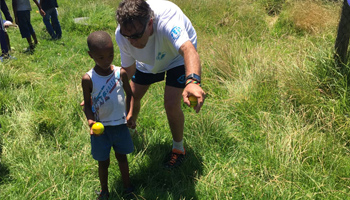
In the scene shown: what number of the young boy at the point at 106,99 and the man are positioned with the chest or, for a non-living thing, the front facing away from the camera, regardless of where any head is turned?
0

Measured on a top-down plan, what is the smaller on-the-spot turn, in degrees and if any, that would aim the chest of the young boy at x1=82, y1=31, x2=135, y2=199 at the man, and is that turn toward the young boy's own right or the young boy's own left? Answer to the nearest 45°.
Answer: approximately 135° to the young boy's own left

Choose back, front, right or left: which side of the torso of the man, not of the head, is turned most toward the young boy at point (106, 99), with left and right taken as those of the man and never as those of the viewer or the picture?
front

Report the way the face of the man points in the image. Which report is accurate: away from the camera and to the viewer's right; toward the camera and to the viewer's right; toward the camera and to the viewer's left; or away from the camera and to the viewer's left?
toward the camera and to the viewer's left

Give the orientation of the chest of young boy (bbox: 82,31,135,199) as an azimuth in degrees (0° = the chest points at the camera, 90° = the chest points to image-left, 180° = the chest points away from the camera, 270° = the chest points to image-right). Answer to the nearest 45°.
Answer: approximately 0°

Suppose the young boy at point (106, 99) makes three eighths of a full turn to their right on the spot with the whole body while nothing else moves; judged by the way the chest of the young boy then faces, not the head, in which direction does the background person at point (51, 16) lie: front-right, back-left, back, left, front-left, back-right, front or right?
front-right

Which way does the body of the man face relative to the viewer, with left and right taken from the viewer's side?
facing the viewer and to the left of the viewer

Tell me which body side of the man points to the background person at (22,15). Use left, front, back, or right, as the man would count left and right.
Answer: right

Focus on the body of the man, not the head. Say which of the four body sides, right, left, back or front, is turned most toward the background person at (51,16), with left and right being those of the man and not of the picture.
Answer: right

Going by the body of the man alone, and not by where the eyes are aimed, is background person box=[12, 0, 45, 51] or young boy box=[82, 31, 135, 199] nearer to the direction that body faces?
the young boy
